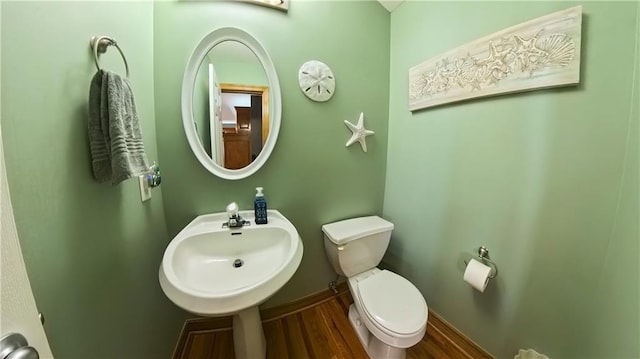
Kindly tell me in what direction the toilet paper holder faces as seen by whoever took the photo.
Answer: facing the viewer and to the left of the viewer

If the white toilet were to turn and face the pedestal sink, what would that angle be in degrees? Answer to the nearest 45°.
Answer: approximately 90° to its right

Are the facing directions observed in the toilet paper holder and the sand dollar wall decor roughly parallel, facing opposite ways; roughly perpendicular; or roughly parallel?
roughly perpendicular

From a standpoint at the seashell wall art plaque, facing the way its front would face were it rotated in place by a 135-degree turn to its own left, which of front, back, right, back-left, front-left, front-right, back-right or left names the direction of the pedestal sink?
back-right

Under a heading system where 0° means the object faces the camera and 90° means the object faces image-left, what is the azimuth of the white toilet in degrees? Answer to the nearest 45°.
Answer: approximately 315°

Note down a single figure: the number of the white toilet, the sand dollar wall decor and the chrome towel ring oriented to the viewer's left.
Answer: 0

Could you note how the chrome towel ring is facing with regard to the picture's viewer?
facing the viewer and to the right of the viewer

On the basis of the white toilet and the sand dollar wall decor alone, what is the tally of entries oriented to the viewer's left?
0

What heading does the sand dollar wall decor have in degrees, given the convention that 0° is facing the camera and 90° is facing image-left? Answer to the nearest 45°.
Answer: approximately 0°

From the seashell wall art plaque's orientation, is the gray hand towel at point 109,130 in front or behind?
in front

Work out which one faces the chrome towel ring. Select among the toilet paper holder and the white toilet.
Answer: the toilet paper holder

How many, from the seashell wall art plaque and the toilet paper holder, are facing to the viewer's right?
0
